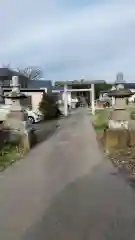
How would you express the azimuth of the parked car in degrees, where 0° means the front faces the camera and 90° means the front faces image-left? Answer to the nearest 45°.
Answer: approximately 315°

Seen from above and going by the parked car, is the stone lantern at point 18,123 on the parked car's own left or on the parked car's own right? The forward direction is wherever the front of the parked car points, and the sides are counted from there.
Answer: on the parked car's own right

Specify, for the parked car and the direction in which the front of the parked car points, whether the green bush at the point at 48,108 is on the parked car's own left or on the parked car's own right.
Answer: on the parked car's own left

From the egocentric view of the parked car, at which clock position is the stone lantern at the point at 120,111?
The stone lantern is roughly at 1 o'clock from the parked car.

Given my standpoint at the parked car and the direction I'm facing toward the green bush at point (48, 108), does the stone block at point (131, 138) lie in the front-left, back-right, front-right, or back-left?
back-right

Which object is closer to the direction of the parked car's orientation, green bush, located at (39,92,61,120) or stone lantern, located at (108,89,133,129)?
the stone lantern

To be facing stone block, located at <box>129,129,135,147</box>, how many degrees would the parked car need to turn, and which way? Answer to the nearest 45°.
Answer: approximately 45° to its right
